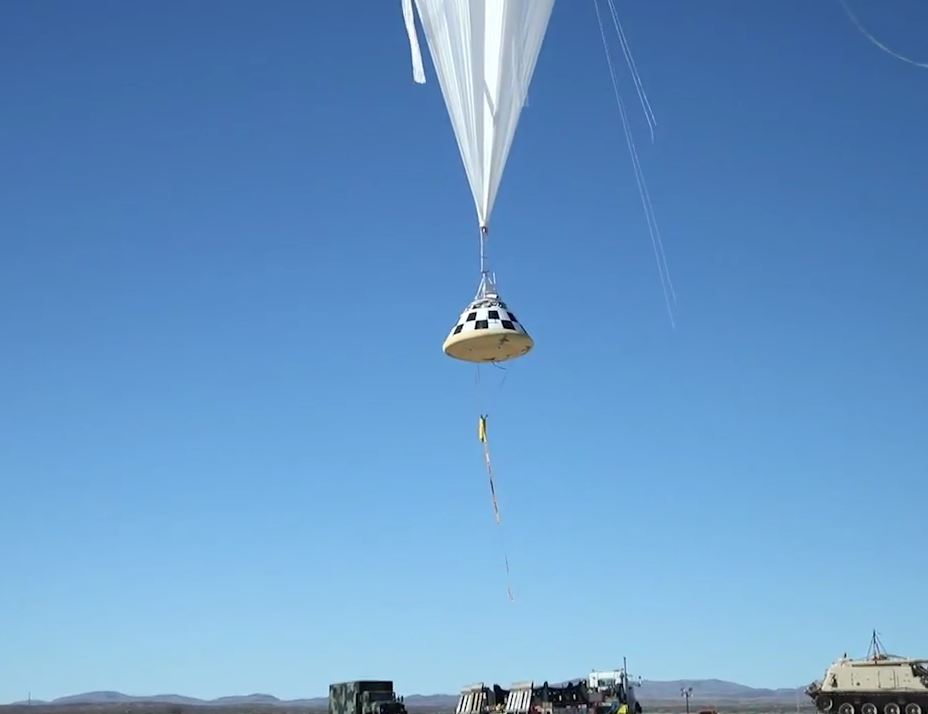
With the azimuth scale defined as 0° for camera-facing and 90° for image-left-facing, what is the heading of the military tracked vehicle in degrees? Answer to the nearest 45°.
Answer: approximately 90°

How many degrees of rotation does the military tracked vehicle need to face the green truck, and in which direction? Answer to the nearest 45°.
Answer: approximately 45° to its left
